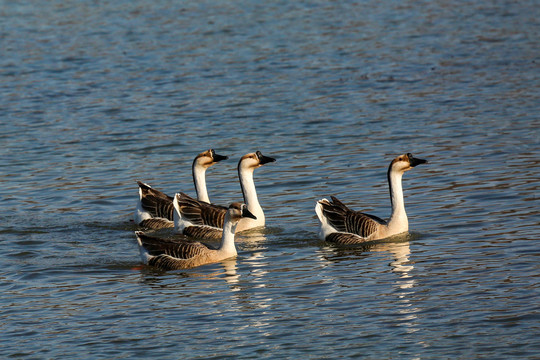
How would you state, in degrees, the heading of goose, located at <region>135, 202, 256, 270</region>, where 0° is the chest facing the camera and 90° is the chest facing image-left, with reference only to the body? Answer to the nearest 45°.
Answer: approximately 270°

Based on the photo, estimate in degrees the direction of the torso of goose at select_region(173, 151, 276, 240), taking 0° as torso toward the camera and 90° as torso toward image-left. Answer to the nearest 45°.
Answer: approximately 270°

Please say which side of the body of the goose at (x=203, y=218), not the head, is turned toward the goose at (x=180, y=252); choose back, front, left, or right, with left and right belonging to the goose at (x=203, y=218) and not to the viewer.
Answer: right

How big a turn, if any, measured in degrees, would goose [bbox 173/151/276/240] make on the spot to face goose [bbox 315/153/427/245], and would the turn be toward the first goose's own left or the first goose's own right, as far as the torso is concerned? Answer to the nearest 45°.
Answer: approximately 45° to the first goose's own right

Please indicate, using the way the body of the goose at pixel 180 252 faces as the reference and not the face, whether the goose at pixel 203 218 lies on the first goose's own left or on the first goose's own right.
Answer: on the first goose's own left

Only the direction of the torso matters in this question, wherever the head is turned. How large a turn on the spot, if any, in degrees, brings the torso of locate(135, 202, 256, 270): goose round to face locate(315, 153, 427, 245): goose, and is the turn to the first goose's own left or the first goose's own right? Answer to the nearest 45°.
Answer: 0° — it already faces it
